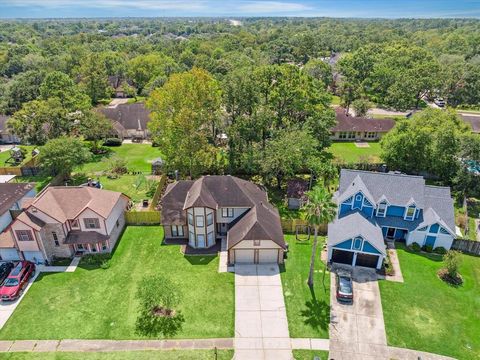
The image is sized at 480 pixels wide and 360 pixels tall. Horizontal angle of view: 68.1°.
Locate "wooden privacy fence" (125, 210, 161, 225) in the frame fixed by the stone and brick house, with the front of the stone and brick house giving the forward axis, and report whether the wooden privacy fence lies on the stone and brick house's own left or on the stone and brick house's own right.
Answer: on the stone and brick house's own left

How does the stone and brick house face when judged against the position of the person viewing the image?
facing the viewer

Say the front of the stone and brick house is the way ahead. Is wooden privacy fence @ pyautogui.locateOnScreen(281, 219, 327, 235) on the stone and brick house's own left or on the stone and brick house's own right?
on the stone and brick house's own left

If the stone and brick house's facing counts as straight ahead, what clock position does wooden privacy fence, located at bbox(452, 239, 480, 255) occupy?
The wooden privacy fence is roughly at 10 o'clock from the stone and brick house.

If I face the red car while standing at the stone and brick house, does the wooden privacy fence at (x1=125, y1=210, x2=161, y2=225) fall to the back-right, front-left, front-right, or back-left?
back-left

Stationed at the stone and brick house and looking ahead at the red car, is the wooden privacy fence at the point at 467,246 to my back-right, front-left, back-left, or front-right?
back-left

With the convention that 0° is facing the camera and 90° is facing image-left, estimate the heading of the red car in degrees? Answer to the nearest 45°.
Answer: approximately 45°

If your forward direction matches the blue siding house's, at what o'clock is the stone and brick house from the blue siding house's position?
The stone and brick house is roughly at 2 o'clock from the blue siding house.
